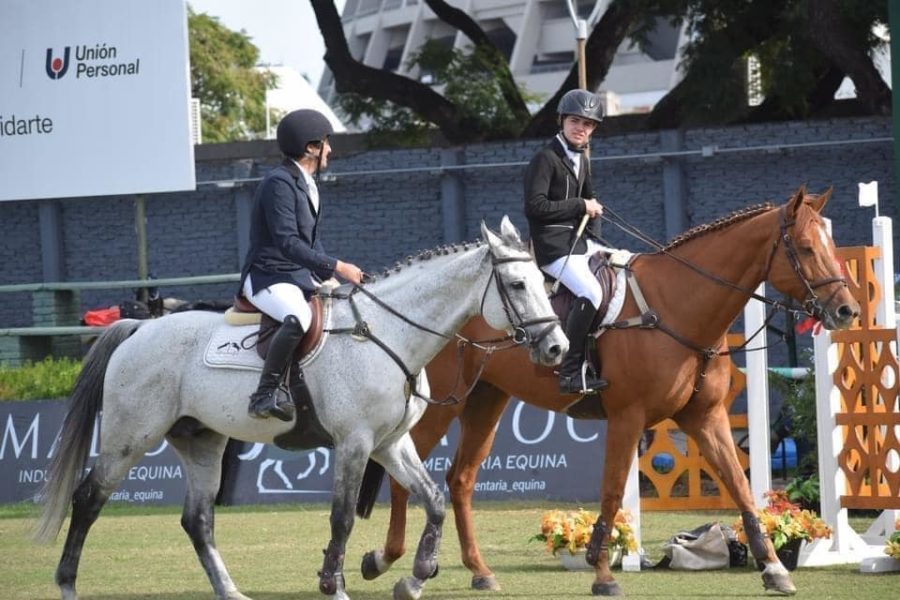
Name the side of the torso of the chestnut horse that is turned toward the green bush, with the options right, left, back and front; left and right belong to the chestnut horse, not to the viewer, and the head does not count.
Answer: back

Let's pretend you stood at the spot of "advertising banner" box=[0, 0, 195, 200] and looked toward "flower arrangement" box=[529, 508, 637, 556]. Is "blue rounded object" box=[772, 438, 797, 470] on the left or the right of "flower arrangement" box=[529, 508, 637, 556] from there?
left

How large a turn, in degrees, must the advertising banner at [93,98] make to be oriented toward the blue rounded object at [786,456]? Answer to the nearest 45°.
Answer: approximately 45° to its left

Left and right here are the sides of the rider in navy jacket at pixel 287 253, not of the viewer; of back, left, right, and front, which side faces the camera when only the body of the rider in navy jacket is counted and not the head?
right

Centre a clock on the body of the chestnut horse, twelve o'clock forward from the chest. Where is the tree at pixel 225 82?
The tree is roughly at 7 o'clock from the chestnut horse.

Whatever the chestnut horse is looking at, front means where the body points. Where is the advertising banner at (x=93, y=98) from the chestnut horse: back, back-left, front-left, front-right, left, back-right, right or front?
back

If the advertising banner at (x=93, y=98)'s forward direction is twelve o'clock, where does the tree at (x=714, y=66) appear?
The tree is roughly at 9 o'clock from the advertising banner.

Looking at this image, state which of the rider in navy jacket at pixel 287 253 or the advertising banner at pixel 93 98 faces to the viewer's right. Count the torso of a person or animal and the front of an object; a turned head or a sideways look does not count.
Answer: the rider in navy jacket

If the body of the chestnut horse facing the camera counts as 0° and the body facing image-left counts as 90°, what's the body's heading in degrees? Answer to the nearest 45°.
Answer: approximately 315°

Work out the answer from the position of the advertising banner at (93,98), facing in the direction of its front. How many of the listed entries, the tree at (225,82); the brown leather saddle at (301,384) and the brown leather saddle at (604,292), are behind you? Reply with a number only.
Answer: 1

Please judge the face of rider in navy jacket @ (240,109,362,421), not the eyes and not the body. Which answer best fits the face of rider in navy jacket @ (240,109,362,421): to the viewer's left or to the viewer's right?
to the viewer's right

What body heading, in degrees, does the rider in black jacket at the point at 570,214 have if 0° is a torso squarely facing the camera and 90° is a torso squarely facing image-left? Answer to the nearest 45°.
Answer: approximately 315°

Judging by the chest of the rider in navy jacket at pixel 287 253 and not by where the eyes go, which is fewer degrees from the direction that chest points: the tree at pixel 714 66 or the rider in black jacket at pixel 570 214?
the rider in black jacket

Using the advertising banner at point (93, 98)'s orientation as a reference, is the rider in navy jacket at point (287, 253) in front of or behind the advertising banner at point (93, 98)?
in front
